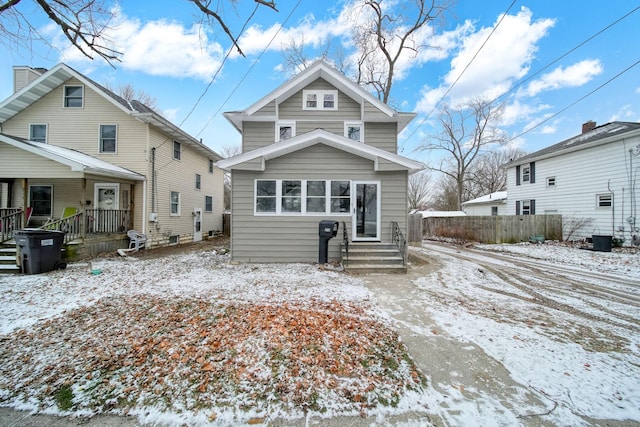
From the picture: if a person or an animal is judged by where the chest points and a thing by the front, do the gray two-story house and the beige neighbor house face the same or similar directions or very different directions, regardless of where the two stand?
same or similar directions

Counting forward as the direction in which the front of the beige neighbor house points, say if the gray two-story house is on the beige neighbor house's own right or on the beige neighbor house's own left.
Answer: on the beige neighbor house's own left

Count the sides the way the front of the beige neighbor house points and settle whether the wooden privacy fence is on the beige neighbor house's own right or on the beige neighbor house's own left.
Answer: on the beige neighbor house's own left

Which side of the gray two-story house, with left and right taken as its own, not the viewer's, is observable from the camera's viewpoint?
front

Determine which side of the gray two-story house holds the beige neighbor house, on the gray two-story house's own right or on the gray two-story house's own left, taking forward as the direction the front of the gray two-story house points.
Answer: on the gray two-story house's own right

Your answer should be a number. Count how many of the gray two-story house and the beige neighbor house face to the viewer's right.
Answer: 0

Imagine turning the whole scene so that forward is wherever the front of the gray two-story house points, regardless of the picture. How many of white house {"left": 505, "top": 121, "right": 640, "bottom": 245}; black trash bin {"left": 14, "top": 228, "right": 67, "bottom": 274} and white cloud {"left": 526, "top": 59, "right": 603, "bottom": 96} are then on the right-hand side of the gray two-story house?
1

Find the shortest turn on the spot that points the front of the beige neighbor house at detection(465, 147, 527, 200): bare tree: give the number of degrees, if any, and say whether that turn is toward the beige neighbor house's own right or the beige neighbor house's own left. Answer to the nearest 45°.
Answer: approximately 135° to the beige neighbor house's own left

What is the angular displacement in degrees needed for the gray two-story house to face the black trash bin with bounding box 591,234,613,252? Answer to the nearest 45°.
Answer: approximately 90° to its left

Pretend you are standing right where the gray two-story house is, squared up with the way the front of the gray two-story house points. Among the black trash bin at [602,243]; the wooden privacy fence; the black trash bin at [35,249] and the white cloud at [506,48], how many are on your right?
1

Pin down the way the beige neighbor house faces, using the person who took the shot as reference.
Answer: facing the viewer and to the left of the viewer

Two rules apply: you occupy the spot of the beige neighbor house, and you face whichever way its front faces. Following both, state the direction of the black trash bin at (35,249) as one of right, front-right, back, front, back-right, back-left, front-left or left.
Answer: front-left

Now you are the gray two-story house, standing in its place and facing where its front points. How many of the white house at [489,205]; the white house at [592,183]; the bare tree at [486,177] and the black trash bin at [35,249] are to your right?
1
